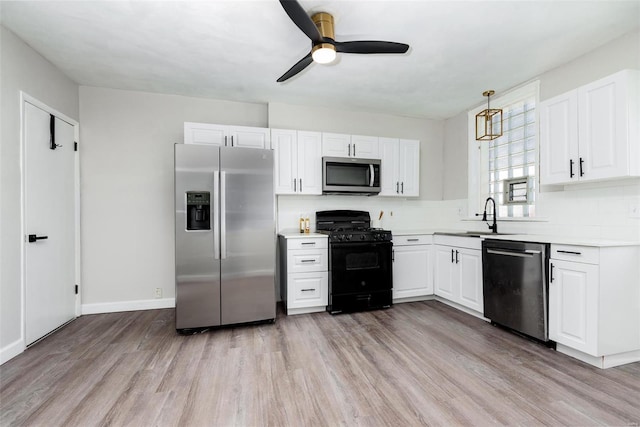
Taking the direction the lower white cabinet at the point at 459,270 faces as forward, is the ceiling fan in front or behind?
in front

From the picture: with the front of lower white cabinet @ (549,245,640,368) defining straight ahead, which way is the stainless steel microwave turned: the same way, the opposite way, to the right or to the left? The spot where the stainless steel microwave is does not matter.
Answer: to the left

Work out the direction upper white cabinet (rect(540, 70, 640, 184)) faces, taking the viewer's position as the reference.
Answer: facing the viewer and to the left of the viewer

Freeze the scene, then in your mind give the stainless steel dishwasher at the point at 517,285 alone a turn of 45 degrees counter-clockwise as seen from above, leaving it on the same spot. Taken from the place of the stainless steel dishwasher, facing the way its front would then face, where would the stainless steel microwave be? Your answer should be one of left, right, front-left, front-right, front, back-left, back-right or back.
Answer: right

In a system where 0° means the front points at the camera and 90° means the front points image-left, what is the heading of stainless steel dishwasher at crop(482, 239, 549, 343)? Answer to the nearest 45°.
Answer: approximately 45°

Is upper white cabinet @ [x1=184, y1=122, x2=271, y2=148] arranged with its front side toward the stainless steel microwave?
no

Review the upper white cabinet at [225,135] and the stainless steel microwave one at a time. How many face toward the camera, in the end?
2

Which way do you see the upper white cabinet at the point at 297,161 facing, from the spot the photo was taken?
facing the viewer

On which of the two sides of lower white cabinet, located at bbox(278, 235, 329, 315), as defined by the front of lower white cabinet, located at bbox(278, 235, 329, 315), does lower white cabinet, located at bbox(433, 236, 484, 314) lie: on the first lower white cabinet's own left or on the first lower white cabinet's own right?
on the first lower white cabinet's own left

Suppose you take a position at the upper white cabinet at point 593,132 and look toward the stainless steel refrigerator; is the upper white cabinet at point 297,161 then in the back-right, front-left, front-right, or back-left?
front-right

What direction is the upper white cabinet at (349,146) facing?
toward the camera

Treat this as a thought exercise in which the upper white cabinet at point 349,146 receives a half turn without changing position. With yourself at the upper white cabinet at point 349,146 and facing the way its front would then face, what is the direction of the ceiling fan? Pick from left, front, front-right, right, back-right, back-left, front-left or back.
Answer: back

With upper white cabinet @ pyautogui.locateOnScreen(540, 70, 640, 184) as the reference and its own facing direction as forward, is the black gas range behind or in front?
in front

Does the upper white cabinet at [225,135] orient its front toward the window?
no

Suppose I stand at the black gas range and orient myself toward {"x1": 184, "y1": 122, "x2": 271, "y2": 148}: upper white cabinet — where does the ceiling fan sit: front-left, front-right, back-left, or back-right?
front-left

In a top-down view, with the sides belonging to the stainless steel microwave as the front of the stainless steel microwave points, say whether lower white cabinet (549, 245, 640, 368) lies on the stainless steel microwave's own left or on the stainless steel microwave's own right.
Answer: on the stainless steel microwave's own left

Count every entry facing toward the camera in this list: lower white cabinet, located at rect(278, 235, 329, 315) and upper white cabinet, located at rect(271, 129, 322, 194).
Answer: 2

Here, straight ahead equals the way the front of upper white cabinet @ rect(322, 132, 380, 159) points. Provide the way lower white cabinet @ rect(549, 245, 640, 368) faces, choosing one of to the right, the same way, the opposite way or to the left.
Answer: to the right

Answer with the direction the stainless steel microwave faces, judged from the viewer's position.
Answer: facing the viewer

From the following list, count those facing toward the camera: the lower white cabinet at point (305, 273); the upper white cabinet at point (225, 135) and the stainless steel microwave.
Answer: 3
